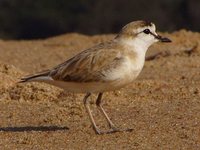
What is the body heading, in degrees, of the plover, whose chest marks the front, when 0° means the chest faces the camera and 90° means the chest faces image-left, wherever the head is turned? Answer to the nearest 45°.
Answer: approximately 270°
